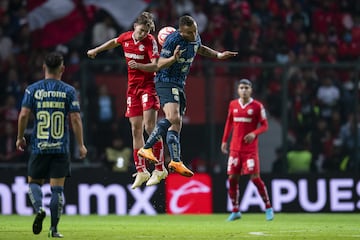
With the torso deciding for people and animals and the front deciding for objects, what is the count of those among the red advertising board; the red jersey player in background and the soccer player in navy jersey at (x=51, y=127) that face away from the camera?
1

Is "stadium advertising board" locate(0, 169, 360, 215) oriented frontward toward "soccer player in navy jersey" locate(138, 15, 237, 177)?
yes

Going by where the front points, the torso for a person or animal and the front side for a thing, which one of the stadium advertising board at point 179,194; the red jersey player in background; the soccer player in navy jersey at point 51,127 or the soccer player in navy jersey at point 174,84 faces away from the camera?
the soccer player in navy jersey at point 51,127

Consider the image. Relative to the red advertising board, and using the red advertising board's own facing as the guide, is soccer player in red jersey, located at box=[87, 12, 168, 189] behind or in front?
in front

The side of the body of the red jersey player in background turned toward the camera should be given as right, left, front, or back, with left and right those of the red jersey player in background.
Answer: front

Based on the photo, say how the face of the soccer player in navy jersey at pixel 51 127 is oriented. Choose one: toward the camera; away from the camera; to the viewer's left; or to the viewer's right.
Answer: away from the camera

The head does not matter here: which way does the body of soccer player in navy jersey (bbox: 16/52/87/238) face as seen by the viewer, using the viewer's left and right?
facing away from the viewer

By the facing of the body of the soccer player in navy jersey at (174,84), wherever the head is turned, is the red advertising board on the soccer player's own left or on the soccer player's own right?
on the soccer player's own left

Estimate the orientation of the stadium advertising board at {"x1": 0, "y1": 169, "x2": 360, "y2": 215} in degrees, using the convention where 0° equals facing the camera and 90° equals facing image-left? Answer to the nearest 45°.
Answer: approximately 0°

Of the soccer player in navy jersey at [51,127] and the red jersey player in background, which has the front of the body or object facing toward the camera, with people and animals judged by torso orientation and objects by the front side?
the red jersey player in background

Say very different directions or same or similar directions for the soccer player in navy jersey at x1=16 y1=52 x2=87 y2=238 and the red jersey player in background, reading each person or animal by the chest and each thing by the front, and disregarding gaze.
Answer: very different directions

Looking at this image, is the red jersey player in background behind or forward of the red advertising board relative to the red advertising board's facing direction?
forward
